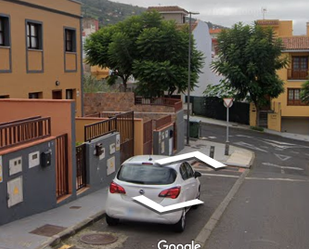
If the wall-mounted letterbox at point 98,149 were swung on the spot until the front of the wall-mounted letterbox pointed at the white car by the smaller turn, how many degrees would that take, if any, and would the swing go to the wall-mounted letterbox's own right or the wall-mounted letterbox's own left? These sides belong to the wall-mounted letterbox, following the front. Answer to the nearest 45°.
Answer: approximately 45° to the wall-mounted letterbox's own right

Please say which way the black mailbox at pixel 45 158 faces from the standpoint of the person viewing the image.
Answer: facing the viewer and to the right of the viewer

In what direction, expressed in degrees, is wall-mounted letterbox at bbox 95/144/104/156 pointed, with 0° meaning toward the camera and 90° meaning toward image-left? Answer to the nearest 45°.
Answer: approximately 315°

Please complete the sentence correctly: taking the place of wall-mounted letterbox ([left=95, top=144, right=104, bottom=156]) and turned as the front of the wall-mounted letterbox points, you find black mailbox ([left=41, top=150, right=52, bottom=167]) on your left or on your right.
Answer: on your right

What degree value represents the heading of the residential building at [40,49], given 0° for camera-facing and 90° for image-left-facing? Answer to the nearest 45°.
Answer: approximately 315°

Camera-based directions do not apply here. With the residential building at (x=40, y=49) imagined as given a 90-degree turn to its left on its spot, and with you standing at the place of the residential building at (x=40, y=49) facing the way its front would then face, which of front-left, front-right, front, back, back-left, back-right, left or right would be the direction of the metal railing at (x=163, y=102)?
front

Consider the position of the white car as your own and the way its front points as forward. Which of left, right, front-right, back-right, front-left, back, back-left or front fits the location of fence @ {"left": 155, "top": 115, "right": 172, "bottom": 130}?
front-left

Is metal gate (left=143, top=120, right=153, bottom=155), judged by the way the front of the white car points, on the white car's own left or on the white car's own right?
on the white car's own left

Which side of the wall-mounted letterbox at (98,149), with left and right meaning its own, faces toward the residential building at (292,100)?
left

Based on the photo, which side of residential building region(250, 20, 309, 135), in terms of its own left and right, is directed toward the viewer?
front

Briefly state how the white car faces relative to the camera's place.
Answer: facing away from the viewer and to the right of the viewer

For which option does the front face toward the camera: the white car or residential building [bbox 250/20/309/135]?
the residential building

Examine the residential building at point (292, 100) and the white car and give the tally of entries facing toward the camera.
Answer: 1
